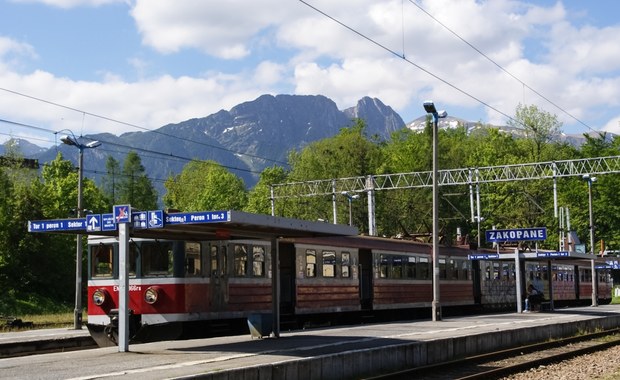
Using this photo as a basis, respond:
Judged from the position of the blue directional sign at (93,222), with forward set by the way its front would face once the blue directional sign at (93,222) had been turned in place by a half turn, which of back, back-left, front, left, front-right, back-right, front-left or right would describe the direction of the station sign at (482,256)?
front-right

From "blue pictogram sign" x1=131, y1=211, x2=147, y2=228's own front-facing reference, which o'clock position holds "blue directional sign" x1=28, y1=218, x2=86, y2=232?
"blue directional sign" x1=28, y1=218, x2=86, y2=232 is roughly at 4 o'clock from "blue pictogram sign" x1=131, y1=211, x2=147, y2=228.

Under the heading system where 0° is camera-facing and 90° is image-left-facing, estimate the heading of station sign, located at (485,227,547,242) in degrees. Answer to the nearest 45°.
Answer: approximately 0°

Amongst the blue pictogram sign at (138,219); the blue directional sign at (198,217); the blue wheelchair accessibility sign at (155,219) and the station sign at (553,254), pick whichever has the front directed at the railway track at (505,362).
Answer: the station sign

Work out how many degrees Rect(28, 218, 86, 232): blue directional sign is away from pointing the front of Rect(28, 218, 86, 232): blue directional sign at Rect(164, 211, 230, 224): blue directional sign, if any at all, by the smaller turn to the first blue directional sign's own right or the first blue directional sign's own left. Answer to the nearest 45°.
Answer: approximately 45° to the first blue directional sign's own left

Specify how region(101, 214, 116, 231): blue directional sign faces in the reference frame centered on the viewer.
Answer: facing the viewer

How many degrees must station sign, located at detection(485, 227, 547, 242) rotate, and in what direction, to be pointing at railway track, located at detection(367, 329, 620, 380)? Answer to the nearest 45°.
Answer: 0° — it already faces it

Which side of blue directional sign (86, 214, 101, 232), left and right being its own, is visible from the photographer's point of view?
front

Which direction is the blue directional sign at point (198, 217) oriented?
toward the camera

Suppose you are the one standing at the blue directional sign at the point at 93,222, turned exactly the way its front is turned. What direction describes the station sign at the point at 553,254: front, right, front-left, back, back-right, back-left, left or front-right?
back-left
